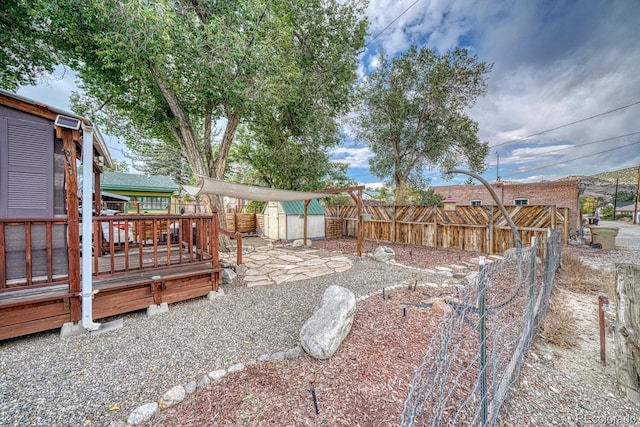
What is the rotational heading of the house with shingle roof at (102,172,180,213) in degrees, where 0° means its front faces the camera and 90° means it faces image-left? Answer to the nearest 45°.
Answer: approximately 0°

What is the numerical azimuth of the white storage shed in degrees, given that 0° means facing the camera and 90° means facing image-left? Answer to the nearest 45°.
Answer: approximately 45°

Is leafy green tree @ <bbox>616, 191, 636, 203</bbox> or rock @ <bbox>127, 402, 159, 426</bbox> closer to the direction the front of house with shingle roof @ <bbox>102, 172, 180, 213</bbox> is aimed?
the rock

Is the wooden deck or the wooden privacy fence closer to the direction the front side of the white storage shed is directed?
the wooden deck

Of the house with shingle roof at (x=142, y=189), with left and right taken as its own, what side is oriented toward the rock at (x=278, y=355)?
front

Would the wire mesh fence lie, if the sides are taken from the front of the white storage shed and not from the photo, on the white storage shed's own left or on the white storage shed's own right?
on the white storage shed's own left

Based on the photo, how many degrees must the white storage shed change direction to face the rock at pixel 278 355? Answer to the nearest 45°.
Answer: approximately 45° to its left

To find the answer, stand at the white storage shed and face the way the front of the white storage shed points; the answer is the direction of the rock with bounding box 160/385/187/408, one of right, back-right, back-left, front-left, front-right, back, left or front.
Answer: front-left

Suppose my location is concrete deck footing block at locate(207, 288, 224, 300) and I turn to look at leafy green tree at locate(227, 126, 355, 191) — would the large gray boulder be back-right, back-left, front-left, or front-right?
back-right

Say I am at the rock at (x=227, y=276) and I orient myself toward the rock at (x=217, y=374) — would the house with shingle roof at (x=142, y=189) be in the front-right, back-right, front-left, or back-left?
back-right

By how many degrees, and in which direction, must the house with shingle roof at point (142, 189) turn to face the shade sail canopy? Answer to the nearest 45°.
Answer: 0° — it already faces it

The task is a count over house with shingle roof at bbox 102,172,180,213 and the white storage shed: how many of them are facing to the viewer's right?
0

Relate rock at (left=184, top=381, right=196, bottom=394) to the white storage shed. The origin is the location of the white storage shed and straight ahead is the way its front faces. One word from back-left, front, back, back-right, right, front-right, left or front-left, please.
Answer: front-left

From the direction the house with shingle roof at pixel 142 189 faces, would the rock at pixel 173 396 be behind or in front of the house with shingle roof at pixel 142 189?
in front

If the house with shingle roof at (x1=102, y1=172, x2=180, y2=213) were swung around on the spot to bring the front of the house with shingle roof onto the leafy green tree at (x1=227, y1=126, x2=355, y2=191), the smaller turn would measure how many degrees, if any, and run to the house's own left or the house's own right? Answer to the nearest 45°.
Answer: approximately 45° to the house's own left
